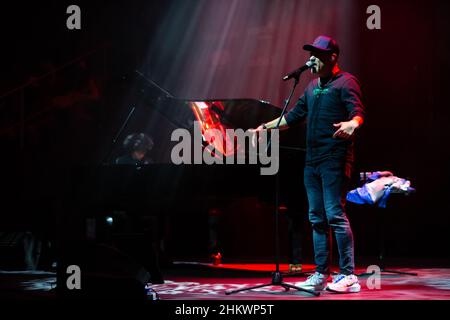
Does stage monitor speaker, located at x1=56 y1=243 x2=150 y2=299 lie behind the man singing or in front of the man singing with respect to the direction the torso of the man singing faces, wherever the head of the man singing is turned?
in front

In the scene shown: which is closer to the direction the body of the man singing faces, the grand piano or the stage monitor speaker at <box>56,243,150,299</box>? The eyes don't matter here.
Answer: the stage monitor speaker

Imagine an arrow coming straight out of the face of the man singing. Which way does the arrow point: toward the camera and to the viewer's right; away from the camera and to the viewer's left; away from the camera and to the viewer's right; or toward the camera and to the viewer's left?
toward the camera and to the viewer's left

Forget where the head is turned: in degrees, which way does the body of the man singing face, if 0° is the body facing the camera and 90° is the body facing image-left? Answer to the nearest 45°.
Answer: approximately 45°

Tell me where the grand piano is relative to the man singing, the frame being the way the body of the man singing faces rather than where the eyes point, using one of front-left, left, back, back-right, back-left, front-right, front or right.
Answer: right
